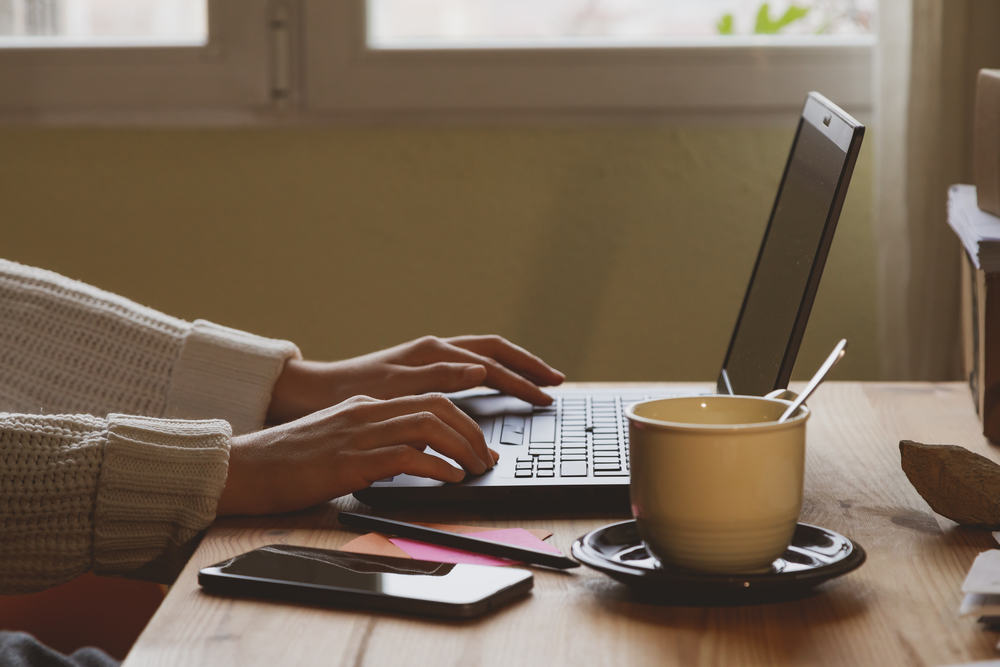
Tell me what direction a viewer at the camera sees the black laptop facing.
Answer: facing to the left of the viewer
